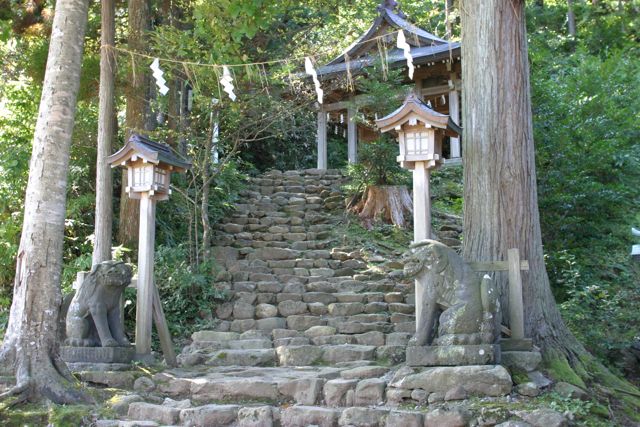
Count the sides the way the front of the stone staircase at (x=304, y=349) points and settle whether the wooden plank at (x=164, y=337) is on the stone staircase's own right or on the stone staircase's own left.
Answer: on the stone staircase's own right

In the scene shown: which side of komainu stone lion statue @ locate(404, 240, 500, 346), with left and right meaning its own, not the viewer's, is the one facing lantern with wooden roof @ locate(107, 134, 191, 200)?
front

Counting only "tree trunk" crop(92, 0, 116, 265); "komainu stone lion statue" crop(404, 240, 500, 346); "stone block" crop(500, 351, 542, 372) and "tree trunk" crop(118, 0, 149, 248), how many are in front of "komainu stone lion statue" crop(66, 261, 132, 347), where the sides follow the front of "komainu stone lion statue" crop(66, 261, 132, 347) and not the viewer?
2

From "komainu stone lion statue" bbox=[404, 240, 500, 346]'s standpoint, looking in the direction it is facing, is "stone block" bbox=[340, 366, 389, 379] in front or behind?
in front

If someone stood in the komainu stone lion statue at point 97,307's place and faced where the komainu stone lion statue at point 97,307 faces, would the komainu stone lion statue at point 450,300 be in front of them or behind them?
in front

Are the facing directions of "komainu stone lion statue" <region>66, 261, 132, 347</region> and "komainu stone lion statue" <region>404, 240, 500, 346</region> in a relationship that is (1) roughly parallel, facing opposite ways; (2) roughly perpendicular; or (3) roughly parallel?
roughly parallel, facing opposite ways

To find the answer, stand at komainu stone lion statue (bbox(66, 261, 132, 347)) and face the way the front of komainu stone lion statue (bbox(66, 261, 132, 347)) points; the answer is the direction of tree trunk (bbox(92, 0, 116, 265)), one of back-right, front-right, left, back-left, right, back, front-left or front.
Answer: back-left

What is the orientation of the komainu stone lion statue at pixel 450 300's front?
to the viewer's left

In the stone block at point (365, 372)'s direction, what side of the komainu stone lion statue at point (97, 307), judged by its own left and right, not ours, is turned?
front

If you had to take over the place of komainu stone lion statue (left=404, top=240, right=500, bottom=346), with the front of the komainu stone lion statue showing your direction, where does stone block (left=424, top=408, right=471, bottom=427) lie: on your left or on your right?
on your left

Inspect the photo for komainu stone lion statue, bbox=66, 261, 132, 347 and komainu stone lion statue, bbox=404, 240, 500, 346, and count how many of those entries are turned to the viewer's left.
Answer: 1

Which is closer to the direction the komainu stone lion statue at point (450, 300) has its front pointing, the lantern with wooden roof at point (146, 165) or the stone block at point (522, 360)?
the lantern with wooden roof

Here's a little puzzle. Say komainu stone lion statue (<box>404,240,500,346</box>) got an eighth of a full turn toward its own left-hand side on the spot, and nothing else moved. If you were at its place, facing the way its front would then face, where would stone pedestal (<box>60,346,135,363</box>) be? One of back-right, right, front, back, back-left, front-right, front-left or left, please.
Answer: front-right

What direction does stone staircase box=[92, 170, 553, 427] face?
toward the camera

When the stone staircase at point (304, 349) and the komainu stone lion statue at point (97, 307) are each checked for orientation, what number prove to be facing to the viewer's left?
0

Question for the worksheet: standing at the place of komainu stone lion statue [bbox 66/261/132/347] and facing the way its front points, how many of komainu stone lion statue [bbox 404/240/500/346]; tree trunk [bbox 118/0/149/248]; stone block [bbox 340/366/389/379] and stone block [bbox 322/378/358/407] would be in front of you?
3

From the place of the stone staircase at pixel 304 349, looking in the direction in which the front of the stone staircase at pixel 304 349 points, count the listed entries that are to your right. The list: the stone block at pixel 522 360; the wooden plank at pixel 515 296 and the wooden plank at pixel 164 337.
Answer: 1

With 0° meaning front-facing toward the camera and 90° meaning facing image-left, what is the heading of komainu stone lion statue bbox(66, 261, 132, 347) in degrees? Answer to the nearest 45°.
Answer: approximately 315°
